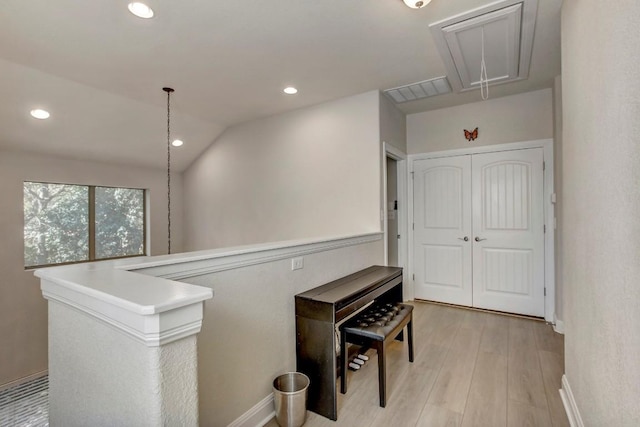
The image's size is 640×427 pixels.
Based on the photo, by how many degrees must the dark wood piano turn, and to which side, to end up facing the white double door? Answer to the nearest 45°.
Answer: approximately 90° to its left

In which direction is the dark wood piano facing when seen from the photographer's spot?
facing the viewer and to the right of the viewer

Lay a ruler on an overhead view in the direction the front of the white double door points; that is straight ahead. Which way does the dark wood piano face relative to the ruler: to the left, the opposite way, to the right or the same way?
to the left

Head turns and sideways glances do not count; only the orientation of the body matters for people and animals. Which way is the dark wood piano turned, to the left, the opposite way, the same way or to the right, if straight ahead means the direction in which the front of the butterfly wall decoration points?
to the left

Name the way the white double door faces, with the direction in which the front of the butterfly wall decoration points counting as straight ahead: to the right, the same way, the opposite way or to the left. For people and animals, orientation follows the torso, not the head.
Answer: the same way

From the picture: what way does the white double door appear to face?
toward the camera

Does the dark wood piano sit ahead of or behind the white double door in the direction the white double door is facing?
ahead

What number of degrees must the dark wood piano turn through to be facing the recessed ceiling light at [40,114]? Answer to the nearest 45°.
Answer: approximately 135° to its right

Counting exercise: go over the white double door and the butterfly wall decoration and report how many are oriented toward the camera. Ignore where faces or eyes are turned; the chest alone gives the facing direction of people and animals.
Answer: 2

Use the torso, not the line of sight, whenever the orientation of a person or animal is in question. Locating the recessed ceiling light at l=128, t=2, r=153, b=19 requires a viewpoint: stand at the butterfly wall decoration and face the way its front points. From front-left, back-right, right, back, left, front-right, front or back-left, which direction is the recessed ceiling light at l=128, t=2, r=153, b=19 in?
front-right

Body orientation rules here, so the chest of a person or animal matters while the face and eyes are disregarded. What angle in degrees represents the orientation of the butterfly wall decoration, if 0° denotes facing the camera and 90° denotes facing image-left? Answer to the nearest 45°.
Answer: approximately 0°

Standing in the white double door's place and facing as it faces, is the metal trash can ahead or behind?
ahead

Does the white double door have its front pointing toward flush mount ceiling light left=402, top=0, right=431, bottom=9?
yes

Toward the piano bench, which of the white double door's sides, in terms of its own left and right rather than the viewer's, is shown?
front

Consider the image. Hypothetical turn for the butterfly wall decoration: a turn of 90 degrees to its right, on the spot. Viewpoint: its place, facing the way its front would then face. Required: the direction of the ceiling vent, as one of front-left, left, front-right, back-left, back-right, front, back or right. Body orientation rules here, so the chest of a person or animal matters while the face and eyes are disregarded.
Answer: front-left
